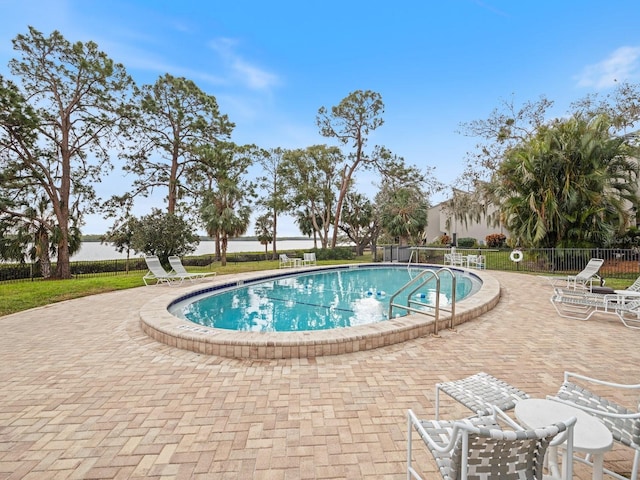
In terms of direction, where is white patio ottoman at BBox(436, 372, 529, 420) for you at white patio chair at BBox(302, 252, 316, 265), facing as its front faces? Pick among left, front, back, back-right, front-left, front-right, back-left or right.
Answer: front-left

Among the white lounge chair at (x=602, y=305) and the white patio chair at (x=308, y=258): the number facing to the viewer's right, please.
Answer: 0

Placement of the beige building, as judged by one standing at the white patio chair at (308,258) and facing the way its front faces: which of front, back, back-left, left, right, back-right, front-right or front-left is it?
back

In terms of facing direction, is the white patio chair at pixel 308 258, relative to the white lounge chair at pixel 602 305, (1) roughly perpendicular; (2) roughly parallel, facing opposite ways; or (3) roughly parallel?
roughly perpendicular

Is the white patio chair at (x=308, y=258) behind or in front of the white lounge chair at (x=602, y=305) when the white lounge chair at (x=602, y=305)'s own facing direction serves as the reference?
in front

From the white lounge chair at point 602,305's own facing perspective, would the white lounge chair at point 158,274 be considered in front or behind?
in front

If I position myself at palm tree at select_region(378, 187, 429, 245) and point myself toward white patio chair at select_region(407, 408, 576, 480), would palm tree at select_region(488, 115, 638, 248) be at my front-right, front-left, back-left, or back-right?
front-left

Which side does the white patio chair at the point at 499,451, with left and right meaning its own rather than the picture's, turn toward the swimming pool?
front

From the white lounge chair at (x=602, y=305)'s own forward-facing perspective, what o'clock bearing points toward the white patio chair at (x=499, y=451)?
The white patio chair is roughly at 9 o'clock from the white lounge chair.

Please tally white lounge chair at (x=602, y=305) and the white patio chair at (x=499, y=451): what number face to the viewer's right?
0

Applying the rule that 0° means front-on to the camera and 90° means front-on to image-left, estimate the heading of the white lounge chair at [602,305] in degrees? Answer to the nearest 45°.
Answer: approximately 90°
